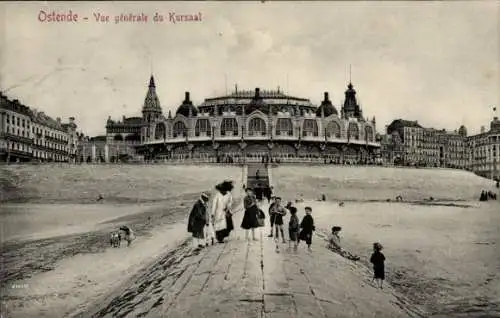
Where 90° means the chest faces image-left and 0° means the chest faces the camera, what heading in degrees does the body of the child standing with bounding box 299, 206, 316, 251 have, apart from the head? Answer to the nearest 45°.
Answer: approximately 0°

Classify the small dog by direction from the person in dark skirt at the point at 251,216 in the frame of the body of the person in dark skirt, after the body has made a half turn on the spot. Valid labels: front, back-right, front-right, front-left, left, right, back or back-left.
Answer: front-left

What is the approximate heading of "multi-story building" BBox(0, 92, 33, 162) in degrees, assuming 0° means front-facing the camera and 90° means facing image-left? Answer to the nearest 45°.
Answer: approximately 315°

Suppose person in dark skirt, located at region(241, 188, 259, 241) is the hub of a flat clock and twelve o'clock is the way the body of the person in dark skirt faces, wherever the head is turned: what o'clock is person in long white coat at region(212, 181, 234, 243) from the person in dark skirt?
The person in long white coat is roughly at 3 o'clock from the person in dark skirt.
